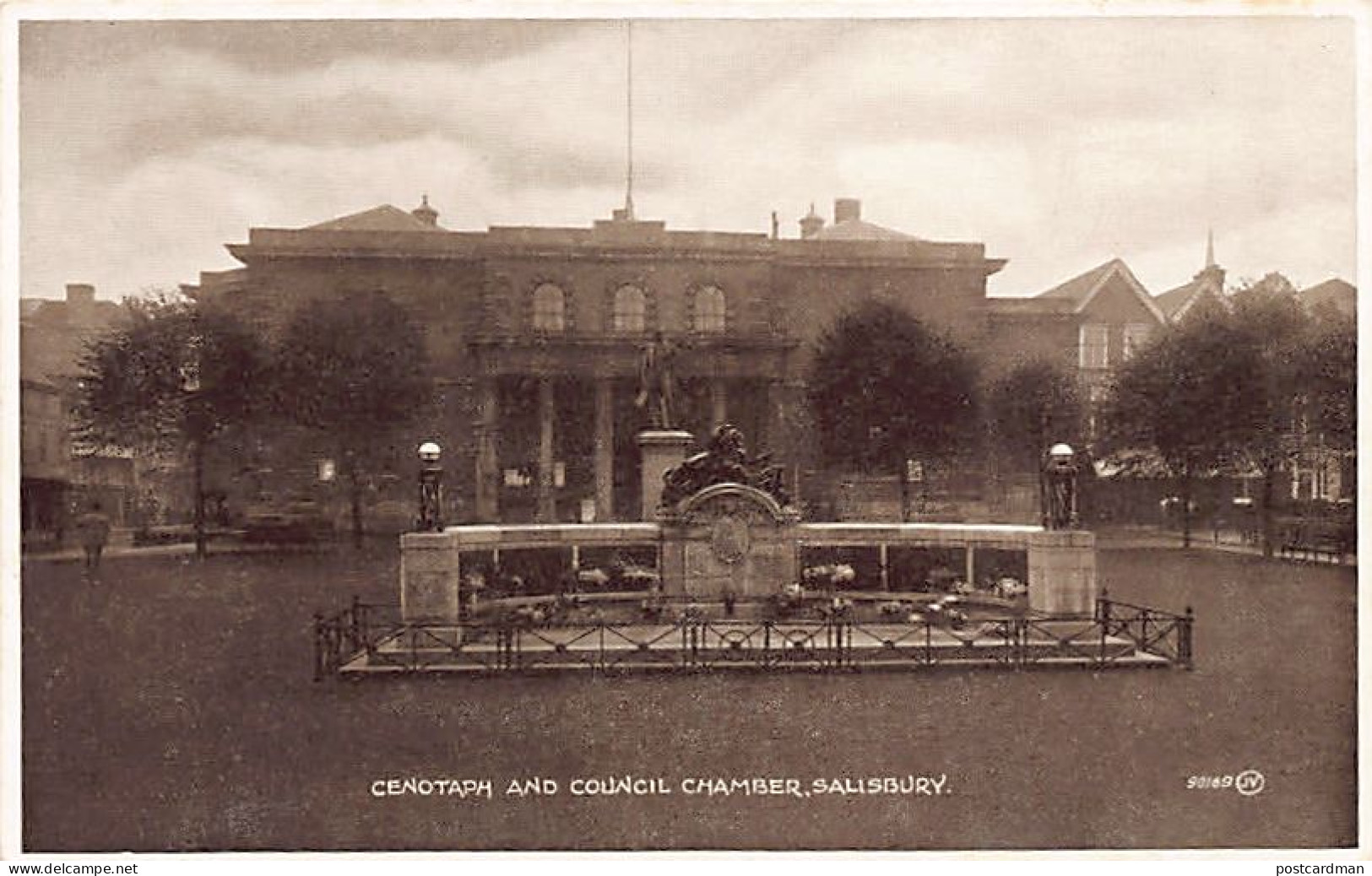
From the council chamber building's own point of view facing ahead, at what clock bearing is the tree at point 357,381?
The tree is roughly at 2 o'clock from the council chamber building.

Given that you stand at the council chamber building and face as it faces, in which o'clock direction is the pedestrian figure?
The pedestrian figure is roughly at 1 o'clock from the council chamber building.

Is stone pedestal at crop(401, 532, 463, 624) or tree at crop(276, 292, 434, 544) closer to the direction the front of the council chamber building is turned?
the stone pedestal

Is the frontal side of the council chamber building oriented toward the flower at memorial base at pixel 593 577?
yes

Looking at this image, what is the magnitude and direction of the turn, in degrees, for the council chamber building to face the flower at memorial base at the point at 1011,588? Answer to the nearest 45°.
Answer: approximately 45° to its left

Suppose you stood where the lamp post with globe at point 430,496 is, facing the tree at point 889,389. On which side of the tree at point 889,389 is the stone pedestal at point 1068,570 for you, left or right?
right

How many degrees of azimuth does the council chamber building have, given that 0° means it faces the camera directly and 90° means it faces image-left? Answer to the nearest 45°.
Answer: approximately 0°

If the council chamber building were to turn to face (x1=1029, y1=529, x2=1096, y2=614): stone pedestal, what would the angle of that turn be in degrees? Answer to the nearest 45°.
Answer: approximately 45° to its left

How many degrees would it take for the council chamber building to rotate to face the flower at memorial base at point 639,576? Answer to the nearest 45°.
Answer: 0° — it already faces it

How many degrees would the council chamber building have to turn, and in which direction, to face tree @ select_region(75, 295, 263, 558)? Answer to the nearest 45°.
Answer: approximately 45° to its right

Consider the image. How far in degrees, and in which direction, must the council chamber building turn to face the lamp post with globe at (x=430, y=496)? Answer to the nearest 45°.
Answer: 0° — it already faces it

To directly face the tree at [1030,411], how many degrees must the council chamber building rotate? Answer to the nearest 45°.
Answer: approximately 90° to its left

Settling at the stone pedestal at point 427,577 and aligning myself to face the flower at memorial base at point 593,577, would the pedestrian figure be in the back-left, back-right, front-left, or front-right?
back-left

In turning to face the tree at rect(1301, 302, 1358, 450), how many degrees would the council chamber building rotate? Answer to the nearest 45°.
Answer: approximately 45° to its left
